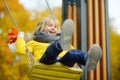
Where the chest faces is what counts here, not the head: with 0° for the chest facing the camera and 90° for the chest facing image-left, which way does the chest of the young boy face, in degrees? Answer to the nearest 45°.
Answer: approximately 315°
